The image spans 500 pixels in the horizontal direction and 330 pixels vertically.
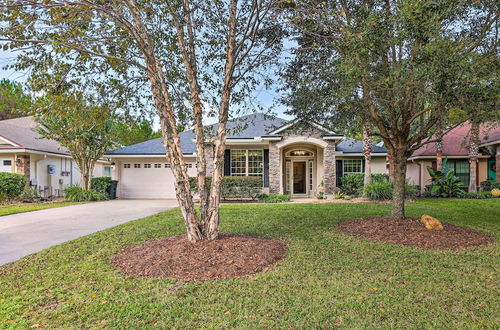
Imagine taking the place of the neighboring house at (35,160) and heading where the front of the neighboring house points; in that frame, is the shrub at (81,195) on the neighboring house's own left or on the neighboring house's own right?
on the neighboring house's own left

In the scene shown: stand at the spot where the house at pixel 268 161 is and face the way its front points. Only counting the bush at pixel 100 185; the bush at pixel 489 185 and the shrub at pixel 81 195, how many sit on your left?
1

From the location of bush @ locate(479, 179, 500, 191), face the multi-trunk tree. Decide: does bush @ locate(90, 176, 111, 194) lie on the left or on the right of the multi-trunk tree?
right

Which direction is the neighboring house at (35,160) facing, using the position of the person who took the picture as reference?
facing the viewer and to the left of the viewer

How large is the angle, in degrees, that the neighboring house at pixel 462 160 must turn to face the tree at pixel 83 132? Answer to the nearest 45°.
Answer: approximately 45° to its right

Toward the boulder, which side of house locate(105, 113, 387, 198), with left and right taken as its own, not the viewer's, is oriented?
front

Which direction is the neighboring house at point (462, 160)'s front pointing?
toward the camera

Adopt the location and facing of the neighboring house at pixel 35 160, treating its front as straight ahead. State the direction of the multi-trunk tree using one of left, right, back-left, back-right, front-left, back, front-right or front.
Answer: front-left

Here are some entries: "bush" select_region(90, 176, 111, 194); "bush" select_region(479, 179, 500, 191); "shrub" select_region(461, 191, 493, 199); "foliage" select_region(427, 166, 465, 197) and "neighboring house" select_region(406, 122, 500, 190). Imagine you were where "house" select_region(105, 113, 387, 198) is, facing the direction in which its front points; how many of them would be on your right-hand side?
1

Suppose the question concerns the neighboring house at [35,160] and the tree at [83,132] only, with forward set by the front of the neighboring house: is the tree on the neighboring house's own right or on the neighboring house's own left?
on the neighboring house's own left

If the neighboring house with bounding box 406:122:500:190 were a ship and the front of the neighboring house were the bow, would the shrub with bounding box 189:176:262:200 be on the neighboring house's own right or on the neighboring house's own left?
on the neighboring house's own right

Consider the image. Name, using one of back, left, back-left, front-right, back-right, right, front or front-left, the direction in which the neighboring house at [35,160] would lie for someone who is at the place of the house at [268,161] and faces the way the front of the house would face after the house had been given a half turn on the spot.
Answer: left
